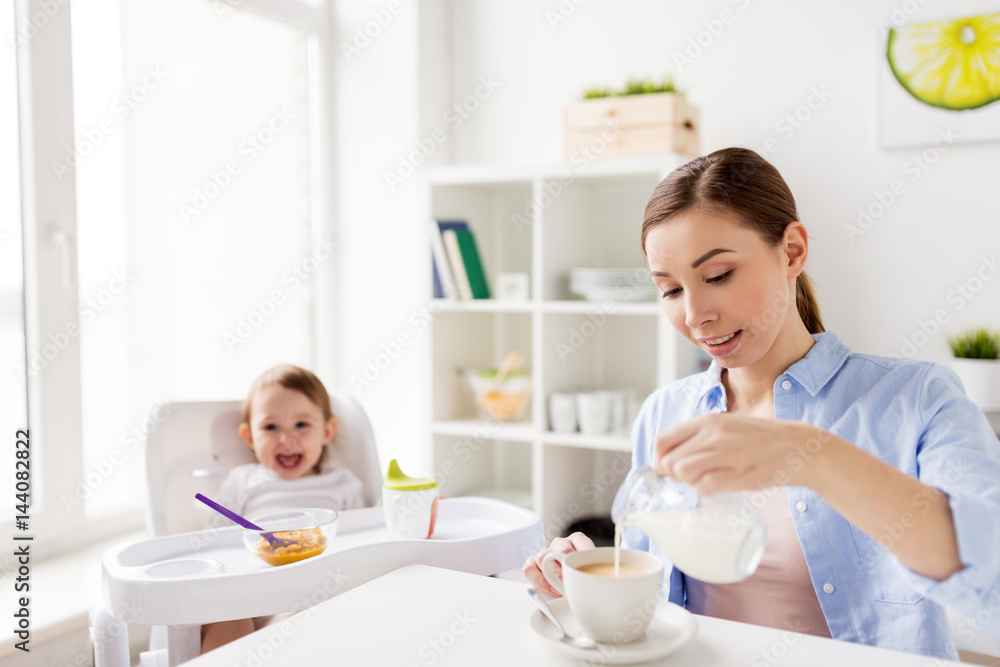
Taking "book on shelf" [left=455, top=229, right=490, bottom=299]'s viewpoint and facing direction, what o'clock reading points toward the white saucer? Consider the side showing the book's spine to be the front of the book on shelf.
The white saucer is roughly at 12 o'clock from the book on shelf.

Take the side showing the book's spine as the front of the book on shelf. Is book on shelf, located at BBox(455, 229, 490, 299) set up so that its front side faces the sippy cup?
yes

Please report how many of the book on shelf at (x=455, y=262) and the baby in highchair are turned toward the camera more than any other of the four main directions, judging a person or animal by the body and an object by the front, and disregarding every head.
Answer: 2

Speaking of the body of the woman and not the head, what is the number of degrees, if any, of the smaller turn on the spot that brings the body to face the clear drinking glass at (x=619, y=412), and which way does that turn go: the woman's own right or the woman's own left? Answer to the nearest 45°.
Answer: approximately 135° to the woman's own right

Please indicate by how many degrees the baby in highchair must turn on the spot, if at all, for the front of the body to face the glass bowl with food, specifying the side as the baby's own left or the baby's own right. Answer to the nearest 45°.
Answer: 0° — they already face it

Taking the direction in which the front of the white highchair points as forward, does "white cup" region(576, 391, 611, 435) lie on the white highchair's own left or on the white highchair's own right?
on the white highchair's own left

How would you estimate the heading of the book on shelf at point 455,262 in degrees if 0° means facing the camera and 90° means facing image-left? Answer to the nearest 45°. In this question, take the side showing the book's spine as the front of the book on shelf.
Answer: approximately 0°

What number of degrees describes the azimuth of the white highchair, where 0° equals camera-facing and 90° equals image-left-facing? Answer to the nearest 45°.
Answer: approximately 315°

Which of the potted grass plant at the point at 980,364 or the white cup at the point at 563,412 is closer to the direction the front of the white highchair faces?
the potted grass plant

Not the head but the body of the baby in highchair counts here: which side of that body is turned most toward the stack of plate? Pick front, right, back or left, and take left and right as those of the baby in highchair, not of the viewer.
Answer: left

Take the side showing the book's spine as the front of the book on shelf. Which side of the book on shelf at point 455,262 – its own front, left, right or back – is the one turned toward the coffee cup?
front

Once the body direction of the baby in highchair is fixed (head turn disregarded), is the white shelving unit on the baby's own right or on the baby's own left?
on the baby's own left

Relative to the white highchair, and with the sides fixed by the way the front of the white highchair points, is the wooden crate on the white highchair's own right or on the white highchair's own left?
on the white highchair's own left
